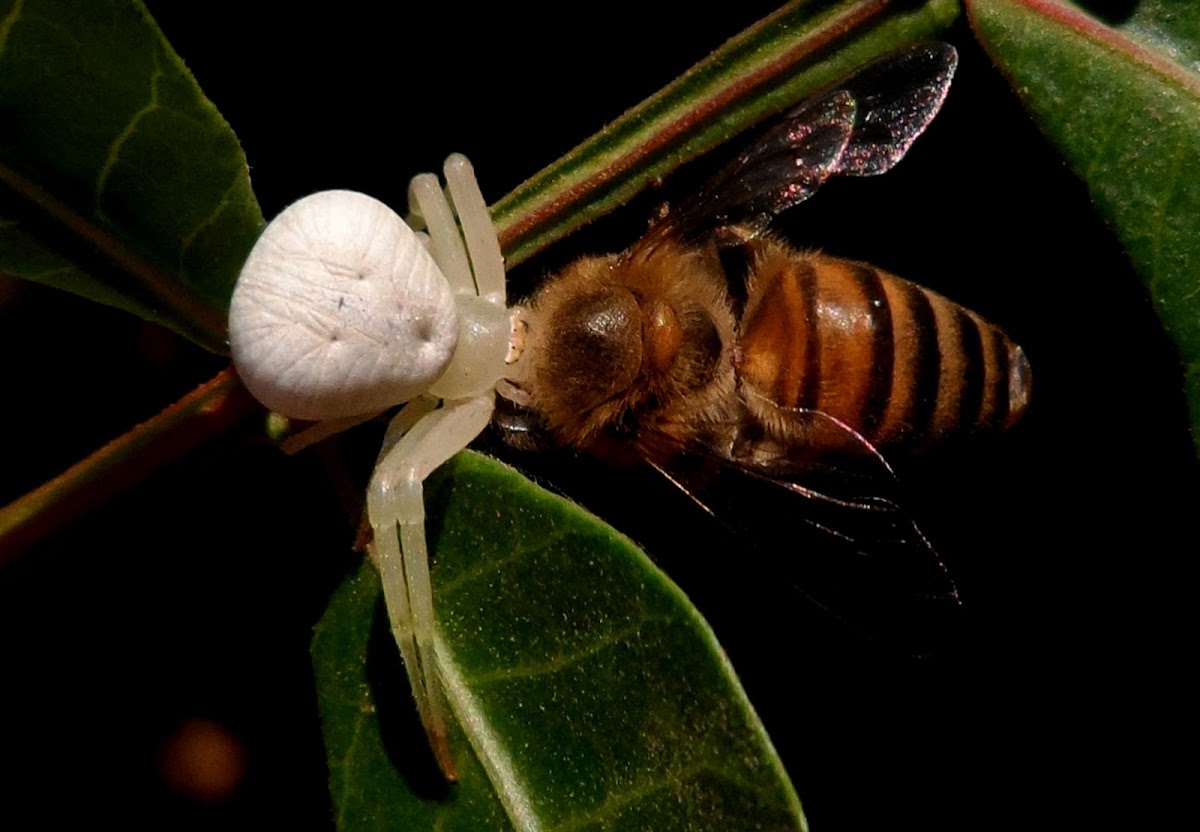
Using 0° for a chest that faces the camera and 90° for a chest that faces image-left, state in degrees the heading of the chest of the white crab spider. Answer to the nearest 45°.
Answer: approximately 270°

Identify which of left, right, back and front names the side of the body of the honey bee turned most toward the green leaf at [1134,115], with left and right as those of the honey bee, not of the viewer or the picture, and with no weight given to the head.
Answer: back

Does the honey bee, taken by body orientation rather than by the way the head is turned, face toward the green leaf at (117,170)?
yes

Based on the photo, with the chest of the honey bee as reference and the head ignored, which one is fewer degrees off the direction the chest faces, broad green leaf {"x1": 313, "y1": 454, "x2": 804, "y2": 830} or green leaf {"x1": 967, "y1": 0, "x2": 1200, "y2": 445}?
the broad green leaf

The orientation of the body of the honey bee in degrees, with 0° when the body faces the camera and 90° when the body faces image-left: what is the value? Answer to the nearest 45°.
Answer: approximately 90°

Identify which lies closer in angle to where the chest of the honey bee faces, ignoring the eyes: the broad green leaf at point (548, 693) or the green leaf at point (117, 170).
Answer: the green leaf
